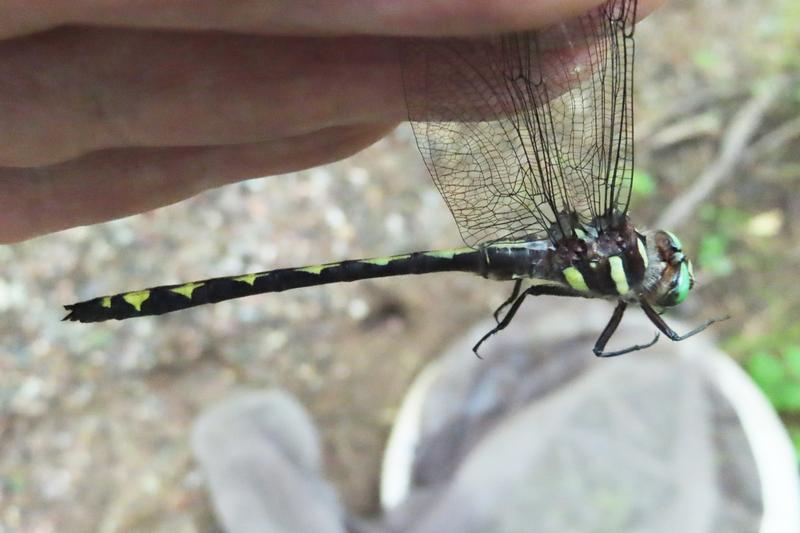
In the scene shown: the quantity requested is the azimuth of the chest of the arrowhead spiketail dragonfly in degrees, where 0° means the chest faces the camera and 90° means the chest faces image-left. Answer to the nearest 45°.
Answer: approximately 270°

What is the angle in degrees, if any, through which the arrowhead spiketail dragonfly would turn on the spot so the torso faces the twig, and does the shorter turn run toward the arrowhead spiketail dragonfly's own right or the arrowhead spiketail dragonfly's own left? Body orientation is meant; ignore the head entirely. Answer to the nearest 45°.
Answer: approximately 45° to the arrowhead spiketail dragonfly's own left

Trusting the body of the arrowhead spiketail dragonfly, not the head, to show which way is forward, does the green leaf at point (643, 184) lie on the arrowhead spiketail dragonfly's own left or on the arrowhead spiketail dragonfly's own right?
on the arrowhead spiketail dragonfly's own left
